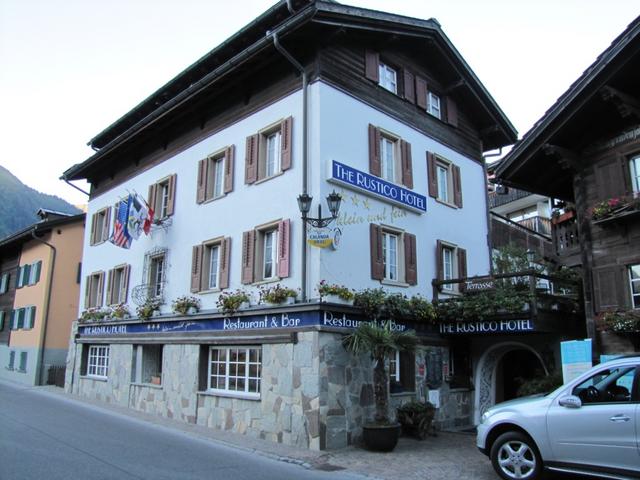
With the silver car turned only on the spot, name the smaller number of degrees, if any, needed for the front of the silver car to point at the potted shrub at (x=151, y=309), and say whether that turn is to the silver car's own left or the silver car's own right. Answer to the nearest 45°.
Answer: approximately 45° to the silver car's own right

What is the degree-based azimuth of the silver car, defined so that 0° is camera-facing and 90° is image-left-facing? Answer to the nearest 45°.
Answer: approximately 90°

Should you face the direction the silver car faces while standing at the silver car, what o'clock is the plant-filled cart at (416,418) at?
The plant-filled cart is roughly at 2 o'clock from the silver car.

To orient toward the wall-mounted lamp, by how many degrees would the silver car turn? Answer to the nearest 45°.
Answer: approximately 45° to its right

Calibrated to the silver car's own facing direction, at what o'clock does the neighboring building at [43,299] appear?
The neighboring building is roughly at 1 o'clock from the silver car.

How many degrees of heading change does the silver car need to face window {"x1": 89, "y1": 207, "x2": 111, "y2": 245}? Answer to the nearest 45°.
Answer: approximately 45° to its right

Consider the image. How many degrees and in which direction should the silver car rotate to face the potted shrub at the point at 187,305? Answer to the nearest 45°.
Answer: approximately 45° to its right
